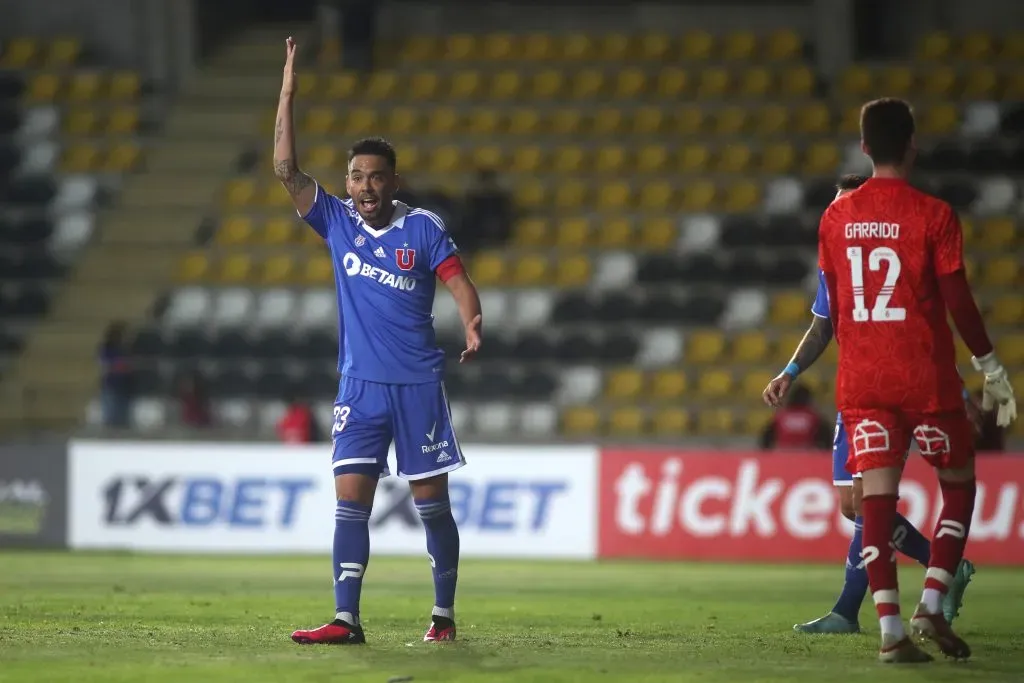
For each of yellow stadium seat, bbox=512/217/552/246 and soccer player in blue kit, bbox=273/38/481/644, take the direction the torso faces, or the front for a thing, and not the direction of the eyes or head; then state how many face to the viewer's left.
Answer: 0

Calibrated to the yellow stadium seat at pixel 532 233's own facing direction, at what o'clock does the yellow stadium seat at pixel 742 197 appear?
the yellow stadium seat at pixel 742 197 is roughly at 9 o'clock from the yellow stadium seat at pixel 532 233.

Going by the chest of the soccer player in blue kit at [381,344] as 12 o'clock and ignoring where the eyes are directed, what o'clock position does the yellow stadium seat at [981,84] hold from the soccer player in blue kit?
The yellow stadium seat is roughly at 7 o'clock from the soccer player in blue kit.

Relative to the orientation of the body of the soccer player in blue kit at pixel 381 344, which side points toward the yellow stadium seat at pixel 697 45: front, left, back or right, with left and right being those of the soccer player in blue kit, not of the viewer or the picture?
back

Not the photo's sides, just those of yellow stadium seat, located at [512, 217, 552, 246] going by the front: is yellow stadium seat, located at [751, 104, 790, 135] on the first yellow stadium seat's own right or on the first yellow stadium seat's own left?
on the first yellow stadium seat's own left

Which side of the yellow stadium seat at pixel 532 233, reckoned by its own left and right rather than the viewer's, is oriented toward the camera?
front

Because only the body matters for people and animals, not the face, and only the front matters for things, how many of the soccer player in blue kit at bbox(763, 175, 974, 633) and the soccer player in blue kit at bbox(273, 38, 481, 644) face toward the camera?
1

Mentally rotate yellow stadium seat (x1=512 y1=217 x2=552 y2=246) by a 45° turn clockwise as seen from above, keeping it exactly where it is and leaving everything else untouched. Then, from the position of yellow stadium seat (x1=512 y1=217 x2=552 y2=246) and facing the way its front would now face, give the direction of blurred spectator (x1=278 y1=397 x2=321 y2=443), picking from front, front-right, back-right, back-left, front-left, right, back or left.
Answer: front

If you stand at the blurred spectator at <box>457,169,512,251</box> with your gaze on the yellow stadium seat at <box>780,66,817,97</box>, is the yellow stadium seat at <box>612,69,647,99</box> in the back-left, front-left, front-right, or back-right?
front-left

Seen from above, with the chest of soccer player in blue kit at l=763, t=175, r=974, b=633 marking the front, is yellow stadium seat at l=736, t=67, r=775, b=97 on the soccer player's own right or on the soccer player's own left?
on the soccer player's own right

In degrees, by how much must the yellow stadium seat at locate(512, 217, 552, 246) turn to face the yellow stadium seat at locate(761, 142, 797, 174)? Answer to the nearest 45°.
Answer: approximately 90° to its left

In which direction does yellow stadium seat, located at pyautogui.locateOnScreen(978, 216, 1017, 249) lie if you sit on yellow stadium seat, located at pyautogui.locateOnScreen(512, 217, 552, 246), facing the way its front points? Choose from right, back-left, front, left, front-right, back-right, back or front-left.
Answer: left

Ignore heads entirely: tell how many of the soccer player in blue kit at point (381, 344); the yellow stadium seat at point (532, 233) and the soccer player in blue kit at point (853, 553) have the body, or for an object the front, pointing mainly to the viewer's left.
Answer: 1

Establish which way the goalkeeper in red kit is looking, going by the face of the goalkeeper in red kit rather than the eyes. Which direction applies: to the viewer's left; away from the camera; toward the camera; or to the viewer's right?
away from the camera
